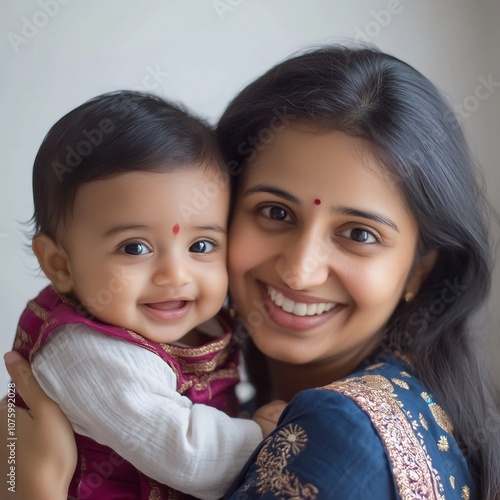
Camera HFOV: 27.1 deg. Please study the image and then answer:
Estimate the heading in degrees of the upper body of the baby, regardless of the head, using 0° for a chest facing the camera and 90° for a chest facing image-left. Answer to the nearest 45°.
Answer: approximately 315°

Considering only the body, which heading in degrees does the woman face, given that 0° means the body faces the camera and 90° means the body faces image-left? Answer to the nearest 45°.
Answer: approximately 45°
